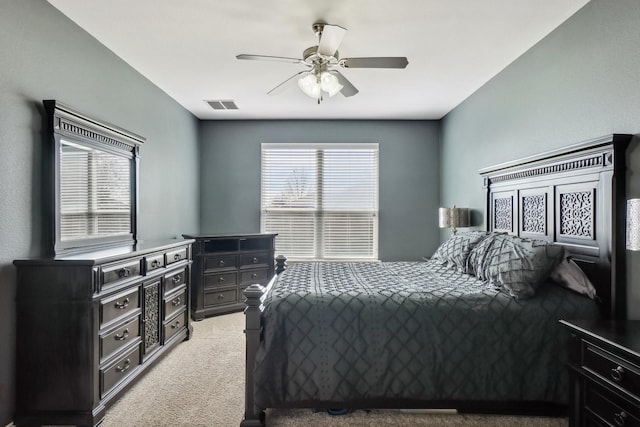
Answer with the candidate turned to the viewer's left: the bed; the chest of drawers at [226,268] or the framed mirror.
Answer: the bed

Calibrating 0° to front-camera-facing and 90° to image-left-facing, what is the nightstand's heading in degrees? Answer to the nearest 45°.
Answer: approximately 45°

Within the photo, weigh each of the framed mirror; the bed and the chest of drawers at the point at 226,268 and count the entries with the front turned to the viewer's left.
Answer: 1

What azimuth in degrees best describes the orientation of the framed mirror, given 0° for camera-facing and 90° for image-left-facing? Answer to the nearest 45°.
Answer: approximately 315°

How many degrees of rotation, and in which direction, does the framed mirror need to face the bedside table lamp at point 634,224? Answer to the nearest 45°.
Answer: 0° — it already faces it

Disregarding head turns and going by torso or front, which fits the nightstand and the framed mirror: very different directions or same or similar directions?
very different directions

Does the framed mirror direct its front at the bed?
yes

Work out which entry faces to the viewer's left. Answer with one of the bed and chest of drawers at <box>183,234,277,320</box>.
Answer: the bed

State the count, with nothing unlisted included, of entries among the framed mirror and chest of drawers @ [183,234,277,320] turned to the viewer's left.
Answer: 0

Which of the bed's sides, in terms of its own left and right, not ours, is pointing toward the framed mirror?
front

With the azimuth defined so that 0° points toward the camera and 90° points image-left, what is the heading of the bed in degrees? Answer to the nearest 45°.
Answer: approximately 90°

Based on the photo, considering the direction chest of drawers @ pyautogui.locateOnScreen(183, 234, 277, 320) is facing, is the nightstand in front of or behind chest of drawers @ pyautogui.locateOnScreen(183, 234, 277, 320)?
in front
